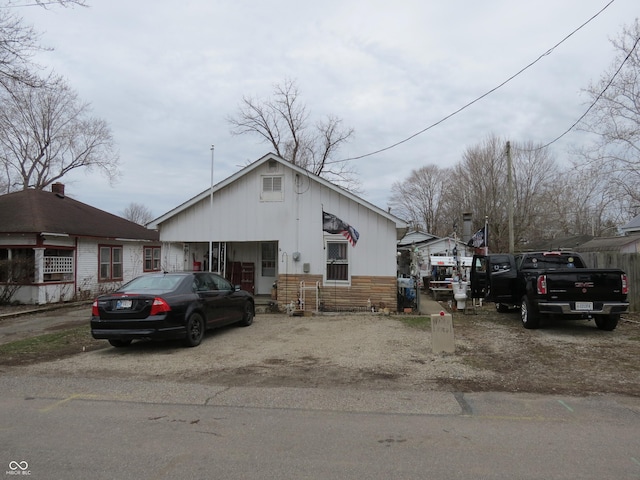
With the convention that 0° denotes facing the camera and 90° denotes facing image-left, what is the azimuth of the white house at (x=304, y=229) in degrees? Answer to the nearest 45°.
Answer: approximately 0°

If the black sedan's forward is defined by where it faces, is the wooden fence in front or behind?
in front

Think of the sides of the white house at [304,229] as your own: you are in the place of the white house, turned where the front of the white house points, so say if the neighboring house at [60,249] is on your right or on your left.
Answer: on your right

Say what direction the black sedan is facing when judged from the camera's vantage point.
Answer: facing away from the viewer and to the right of the viewer

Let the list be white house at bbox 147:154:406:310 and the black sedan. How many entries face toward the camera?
1

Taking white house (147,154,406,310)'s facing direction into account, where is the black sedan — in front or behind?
in front
